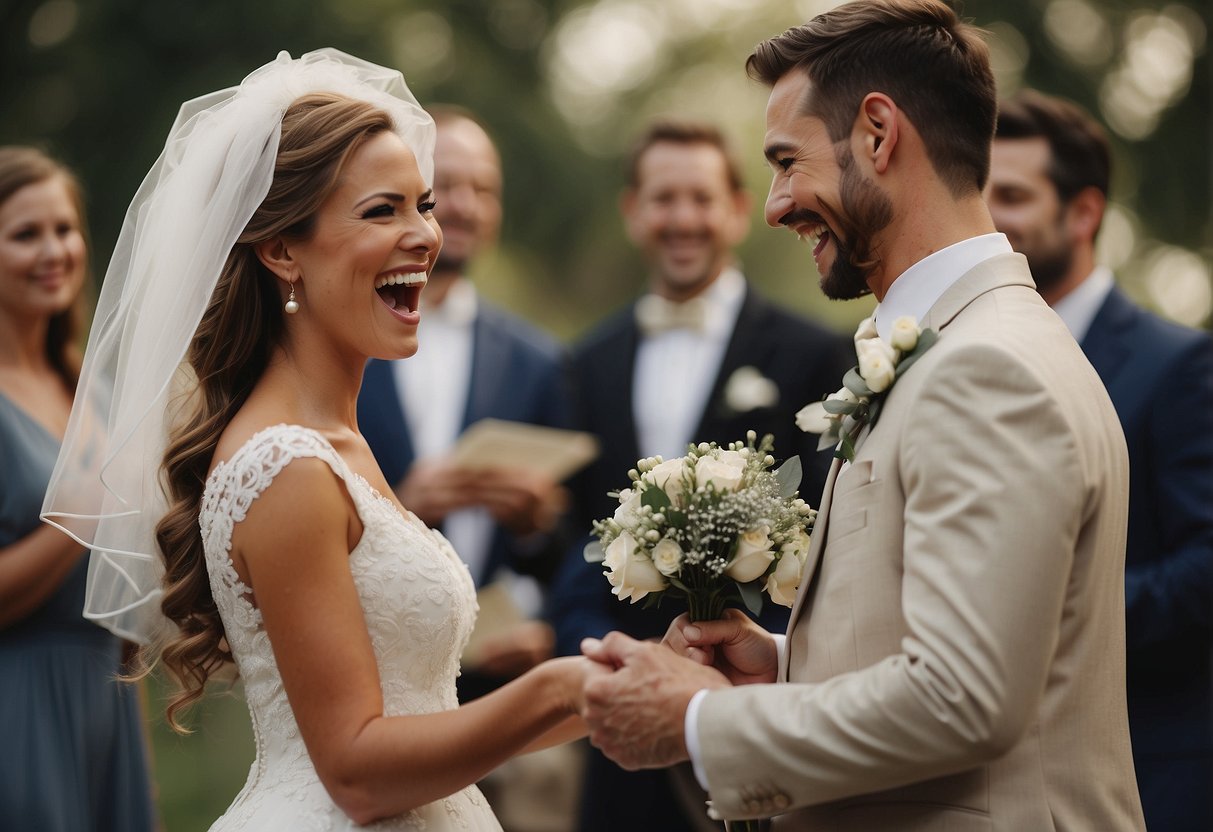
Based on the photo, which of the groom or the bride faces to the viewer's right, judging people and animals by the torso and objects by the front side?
the bride

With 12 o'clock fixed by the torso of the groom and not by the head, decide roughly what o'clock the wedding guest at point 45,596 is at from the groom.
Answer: The wedding guest is roughly at 1 o'clock from the groom.

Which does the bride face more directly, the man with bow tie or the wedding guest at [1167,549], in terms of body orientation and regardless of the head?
the wedding guest

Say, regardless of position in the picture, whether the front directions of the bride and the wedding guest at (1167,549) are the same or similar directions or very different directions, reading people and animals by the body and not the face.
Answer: very different directions

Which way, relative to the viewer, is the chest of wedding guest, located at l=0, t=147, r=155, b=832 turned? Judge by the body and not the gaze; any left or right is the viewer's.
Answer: facing the viewer and to the right of the viewer

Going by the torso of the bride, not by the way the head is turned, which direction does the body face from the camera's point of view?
to the viewer's right

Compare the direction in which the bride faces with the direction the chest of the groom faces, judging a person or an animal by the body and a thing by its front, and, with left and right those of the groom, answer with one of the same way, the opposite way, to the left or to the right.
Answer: the opposite way

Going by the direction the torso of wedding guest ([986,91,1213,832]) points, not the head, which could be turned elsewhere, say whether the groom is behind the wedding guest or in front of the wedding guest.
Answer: in front

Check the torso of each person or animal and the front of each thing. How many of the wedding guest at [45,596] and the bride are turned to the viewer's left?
0

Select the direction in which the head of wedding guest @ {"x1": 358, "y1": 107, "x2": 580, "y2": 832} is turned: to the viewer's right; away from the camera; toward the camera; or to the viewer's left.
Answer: toward the camera

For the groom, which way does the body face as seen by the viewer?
to the viewer's left

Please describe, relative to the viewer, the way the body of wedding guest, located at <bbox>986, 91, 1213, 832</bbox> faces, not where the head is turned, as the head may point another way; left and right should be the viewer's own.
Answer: facing the viewer and to the left of the viewer

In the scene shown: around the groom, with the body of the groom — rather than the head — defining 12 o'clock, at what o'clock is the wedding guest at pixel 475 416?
The wedding guest is roughly at 2 o'clock from the groom.

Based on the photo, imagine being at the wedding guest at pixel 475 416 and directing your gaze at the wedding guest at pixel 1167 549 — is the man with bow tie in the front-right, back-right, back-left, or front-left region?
front-left
